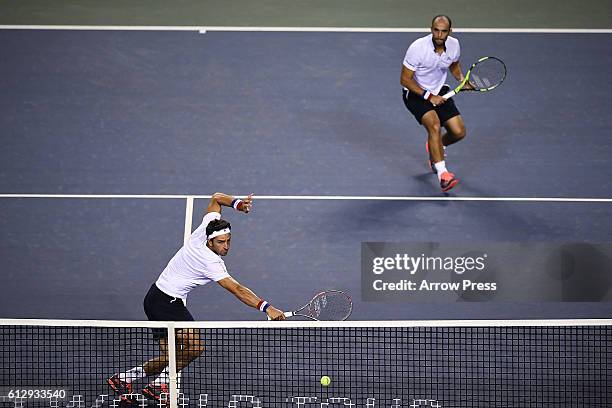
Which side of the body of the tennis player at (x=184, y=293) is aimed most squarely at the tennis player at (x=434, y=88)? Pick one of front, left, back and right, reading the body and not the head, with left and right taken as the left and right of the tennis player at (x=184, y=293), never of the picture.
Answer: left

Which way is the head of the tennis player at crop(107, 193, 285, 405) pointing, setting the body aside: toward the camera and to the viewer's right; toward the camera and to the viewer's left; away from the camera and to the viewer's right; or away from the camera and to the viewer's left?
toward the camera and to the viewer's right

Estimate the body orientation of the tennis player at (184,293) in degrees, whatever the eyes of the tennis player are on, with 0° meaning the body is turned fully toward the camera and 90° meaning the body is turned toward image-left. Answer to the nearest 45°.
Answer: approximately 315°
